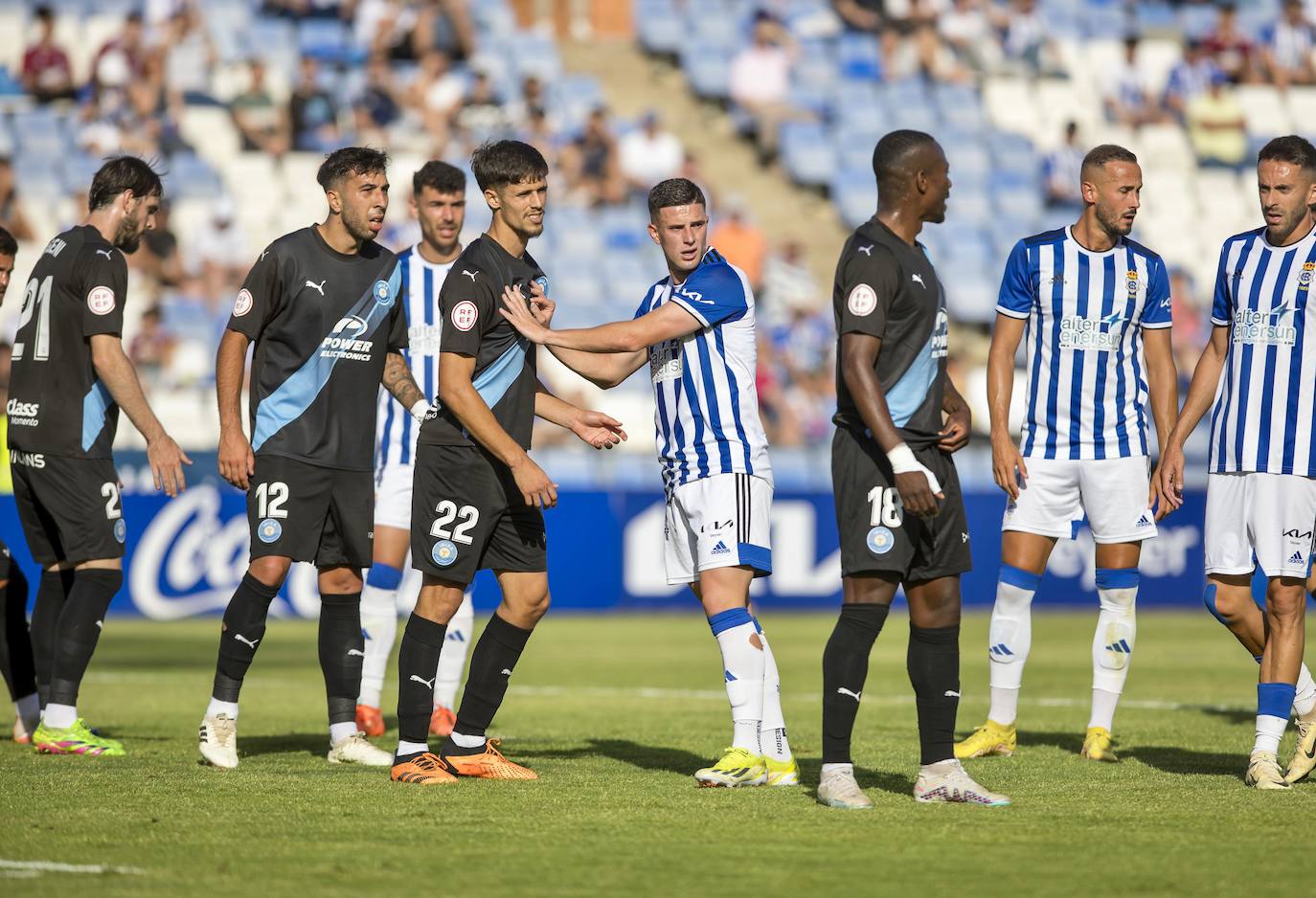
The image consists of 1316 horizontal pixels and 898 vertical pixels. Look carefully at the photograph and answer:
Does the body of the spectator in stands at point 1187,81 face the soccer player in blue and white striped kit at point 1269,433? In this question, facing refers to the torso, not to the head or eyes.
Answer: yes

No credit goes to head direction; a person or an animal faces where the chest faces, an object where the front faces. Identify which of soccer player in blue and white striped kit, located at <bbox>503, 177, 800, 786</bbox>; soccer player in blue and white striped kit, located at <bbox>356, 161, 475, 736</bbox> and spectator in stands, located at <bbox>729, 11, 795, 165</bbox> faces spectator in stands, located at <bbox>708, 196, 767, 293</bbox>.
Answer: spectator in stands, located at <bbox>729, 11, 795, 165</bbox>

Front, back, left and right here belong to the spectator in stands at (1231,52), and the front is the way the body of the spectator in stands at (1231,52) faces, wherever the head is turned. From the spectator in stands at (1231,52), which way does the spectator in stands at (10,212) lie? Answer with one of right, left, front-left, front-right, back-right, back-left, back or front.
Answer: front-right

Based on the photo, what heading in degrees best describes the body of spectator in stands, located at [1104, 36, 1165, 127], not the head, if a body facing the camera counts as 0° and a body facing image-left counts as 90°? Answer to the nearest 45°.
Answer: approximately 0°

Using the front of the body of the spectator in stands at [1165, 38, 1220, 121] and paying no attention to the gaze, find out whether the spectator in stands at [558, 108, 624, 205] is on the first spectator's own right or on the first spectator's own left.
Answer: on the first spectator's own right

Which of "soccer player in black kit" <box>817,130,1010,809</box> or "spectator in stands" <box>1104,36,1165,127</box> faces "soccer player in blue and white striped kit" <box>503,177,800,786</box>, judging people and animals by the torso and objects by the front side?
the spectator in stands

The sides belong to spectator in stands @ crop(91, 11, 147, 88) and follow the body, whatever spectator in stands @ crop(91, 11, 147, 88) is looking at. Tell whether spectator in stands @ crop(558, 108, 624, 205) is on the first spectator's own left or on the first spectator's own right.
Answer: on the first spectator's own left

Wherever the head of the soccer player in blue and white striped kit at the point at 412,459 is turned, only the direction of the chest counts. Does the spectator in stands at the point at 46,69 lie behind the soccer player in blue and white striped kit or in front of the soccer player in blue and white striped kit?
behind

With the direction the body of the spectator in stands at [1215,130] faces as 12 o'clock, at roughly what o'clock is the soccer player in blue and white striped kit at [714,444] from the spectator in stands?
The soccer player in blue and white striped kit is roughly at 12 o'clock from the spectator in stands.

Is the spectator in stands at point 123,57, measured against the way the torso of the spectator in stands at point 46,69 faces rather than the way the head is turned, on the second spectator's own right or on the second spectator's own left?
on the second spectator's own left

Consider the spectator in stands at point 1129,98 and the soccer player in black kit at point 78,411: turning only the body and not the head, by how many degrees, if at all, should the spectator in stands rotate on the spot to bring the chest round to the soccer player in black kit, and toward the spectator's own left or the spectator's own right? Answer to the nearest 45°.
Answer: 0° — they already face them

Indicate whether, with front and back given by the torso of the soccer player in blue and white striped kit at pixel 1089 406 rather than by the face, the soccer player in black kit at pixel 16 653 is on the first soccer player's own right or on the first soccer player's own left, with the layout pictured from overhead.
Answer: on the first soccer player's own right
